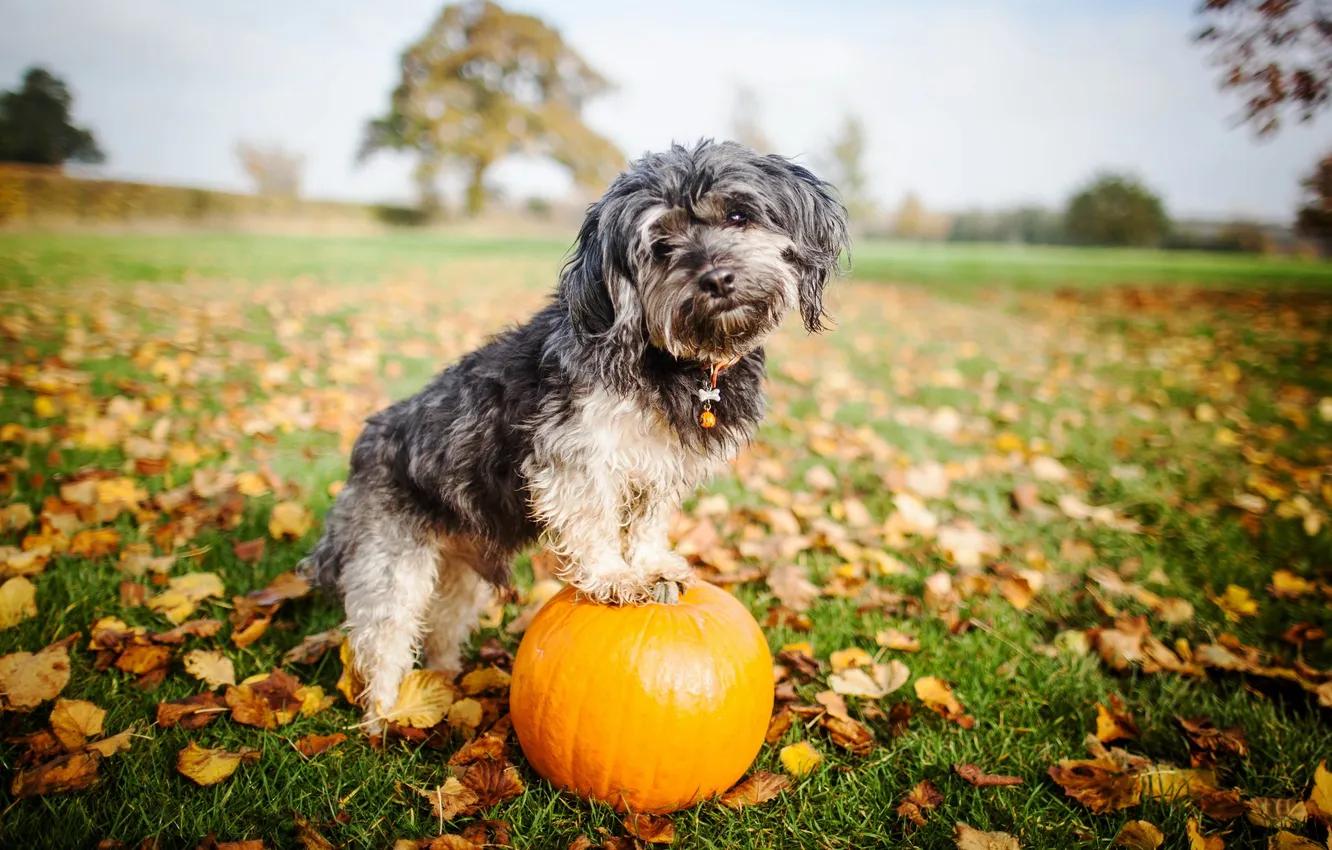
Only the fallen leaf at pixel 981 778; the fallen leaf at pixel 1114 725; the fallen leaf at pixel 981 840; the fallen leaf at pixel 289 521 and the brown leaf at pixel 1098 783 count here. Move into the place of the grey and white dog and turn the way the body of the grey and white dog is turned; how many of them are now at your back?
1

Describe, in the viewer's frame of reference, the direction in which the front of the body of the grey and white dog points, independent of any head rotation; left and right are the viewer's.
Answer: facing the viewer and to the right of the viewer

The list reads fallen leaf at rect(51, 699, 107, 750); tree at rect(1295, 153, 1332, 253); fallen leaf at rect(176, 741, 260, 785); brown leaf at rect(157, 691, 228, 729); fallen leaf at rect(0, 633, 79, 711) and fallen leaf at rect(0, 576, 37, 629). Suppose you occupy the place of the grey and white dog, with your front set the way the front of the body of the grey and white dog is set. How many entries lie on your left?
1

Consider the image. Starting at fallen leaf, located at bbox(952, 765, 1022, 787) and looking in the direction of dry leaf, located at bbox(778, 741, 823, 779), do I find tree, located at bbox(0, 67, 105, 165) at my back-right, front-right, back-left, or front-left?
front-right

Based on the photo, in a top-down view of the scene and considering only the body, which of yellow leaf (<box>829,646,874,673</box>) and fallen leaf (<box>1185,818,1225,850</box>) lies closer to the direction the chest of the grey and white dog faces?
the fallen leaf

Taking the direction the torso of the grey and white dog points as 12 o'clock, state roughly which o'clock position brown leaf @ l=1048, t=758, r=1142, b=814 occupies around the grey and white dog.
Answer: The brown leaf is roughly at 11 o'clock from the grey and white dog.

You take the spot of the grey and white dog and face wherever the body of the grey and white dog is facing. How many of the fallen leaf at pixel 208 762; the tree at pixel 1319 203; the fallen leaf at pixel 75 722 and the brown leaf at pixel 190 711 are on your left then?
1

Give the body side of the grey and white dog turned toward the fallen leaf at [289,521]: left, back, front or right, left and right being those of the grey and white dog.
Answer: back

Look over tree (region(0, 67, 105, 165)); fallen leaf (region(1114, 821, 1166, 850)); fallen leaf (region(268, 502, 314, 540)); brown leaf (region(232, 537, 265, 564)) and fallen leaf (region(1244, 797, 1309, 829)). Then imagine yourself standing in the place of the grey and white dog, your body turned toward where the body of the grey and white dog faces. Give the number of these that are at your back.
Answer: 3

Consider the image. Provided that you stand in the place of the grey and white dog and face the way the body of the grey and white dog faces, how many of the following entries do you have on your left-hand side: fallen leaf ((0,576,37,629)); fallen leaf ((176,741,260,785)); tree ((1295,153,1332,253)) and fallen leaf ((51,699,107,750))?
1

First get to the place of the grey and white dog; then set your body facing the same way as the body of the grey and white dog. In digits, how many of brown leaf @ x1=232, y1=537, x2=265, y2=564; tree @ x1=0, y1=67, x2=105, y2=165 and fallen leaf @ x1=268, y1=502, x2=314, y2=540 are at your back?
3
